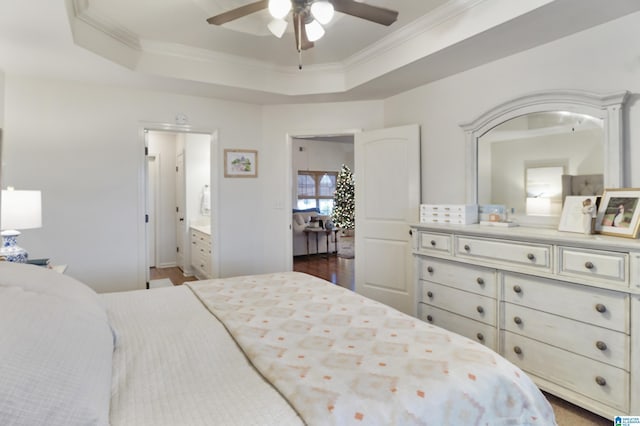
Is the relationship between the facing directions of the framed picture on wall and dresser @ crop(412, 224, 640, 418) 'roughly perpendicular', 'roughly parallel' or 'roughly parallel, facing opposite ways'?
roughly perpendicular

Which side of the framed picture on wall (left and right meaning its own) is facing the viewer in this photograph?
front

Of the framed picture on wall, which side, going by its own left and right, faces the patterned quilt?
front

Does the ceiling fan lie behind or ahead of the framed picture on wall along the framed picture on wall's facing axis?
ahead

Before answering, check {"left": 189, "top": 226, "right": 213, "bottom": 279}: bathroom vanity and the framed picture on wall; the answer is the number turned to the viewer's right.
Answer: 0

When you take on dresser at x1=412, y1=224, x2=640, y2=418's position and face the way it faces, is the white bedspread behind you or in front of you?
in front

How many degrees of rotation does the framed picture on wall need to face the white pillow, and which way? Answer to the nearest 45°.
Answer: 0° — it already faces it

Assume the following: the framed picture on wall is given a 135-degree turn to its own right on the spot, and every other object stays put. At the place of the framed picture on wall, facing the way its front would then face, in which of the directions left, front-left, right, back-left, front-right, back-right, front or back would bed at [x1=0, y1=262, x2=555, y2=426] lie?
back-left

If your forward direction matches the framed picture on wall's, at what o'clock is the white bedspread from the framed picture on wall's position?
The white bedspread is roughly at 12 o'clock from the framed picture on wall.

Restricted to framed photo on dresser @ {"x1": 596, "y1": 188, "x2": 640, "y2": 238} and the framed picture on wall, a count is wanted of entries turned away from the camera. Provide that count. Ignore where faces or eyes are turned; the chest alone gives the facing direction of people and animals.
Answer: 0

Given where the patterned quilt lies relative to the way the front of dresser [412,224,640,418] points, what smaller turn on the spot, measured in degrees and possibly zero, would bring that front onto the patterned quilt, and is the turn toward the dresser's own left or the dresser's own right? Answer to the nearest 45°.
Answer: approximately 45° to the dresser's own left

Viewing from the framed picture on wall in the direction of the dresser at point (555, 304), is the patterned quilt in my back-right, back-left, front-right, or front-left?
front-right

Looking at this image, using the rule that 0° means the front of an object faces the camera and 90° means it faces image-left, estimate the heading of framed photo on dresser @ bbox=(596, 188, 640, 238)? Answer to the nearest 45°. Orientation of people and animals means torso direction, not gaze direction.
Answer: approximately 45°
